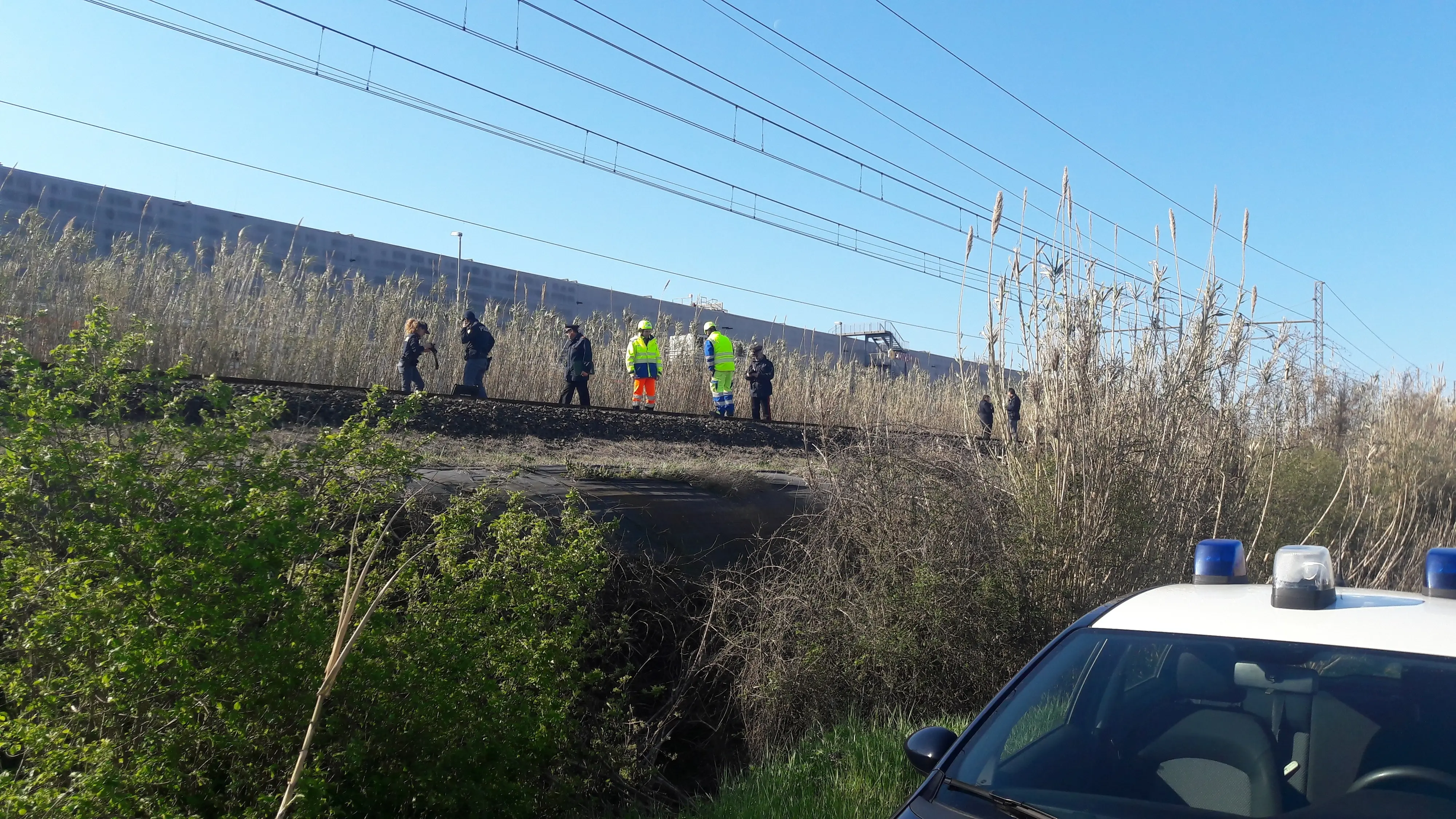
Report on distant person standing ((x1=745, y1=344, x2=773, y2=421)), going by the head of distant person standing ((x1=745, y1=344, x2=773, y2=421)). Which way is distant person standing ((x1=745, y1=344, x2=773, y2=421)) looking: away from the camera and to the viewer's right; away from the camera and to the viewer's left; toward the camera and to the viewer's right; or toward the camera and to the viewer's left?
toward the camera and to the viewer's left

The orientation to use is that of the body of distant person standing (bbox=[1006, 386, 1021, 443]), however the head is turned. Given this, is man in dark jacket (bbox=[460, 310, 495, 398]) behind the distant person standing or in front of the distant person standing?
in front

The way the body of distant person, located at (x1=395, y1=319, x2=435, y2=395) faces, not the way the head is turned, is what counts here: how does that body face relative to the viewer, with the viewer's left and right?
facing to the right of the viewer

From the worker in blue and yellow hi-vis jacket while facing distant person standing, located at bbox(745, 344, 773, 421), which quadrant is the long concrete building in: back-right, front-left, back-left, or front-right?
back-left

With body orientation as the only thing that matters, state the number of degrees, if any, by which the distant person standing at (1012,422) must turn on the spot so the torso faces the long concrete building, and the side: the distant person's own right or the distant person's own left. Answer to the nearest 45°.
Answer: approximately 45° to the distant person's own right

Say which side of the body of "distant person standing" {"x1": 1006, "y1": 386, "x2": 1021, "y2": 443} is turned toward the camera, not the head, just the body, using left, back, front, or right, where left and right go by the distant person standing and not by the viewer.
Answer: left

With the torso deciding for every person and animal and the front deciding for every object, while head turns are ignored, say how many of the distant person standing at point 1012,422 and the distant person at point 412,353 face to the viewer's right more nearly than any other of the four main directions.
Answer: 1

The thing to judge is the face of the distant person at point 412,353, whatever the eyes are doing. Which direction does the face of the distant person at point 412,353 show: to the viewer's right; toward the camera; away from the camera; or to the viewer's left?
to the viewer's right
